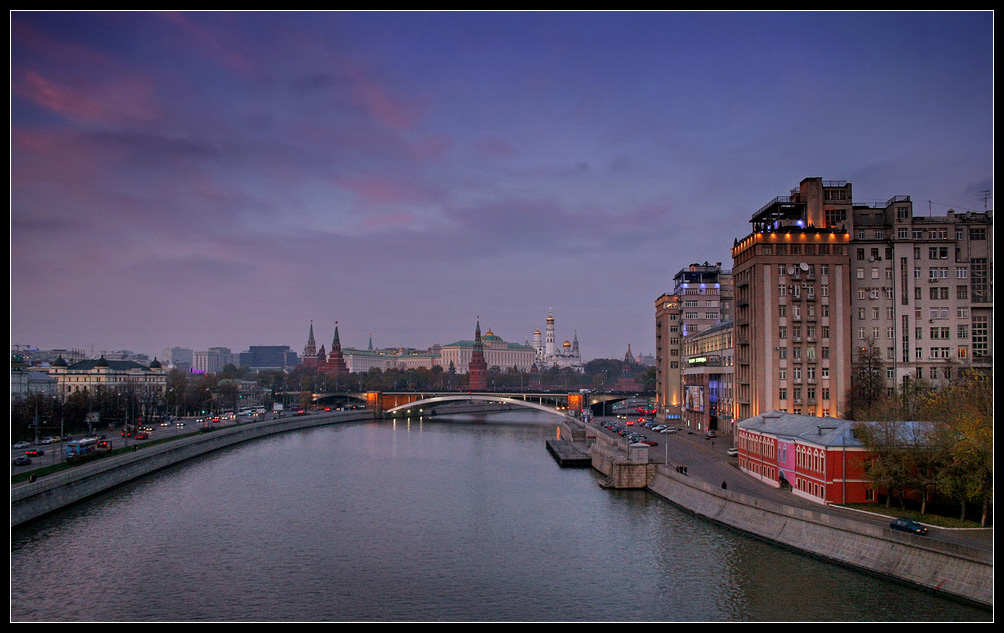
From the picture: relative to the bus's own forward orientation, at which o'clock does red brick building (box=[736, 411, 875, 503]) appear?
The red brick building is roughly at 3 o'clock from the bus.

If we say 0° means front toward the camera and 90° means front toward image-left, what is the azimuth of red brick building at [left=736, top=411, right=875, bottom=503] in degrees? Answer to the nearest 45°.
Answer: approximately 45°

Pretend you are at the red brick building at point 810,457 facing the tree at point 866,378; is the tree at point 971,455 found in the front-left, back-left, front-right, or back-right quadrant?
back-right

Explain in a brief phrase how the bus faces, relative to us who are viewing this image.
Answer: facing away from the viewer and to the right of the viewer

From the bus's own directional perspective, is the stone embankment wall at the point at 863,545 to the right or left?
on its right

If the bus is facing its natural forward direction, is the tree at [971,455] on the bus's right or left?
on its right
